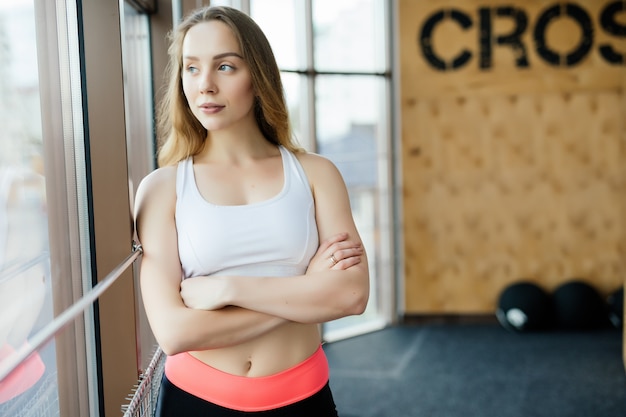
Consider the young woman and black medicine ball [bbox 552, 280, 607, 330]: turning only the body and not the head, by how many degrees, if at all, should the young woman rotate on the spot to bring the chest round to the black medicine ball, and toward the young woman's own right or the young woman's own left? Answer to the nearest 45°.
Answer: approximately 135° to the young woman's own left

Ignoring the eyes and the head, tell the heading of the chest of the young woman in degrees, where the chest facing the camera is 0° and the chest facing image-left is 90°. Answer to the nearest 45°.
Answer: approximately 0°

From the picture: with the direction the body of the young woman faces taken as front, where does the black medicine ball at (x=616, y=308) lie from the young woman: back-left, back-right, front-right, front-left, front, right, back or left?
back-left

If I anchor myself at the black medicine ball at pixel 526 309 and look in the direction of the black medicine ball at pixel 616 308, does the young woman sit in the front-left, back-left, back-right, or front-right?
back-right

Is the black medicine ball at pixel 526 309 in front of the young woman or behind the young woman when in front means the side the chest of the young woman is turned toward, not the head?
behind

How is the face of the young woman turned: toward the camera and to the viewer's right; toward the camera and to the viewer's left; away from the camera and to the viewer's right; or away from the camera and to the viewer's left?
toward the camera and to the viewer's left
